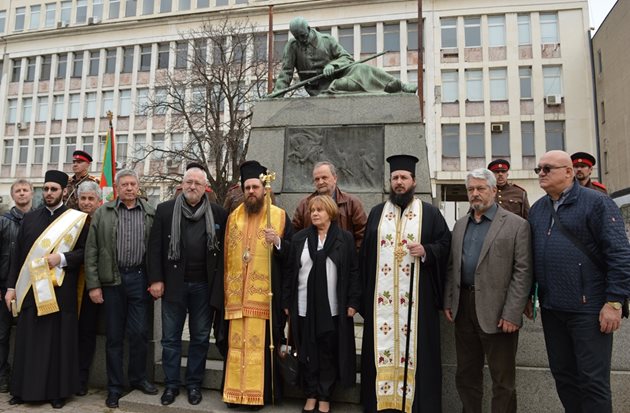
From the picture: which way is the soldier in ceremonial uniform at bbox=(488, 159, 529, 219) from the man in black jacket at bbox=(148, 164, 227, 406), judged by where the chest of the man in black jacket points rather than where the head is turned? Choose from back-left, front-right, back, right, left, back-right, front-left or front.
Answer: left

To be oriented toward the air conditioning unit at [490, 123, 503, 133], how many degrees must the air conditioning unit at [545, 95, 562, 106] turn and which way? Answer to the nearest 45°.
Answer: approximately 90° to its right

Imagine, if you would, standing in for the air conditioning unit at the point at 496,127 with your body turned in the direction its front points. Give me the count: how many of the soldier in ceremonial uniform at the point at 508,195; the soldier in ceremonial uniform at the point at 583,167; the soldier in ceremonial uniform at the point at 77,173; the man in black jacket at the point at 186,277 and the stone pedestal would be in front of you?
5

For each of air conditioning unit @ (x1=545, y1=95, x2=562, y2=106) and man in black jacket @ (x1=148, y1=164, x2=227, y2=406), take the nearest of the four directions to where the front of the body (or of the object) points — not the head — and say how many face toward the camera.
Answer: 2

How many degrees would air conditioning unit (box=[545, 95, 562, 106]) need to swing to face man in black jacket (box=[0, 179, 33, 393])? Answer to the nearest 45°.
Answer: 0° — it already faces them

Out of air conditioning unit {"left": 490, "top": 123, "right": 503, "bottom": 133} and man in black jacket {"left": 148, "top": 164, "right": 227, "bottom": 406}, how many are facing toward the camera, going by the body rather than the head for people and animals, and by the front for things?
2

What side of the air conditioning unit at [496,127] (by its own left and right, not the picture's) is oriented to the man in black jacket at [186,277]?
front

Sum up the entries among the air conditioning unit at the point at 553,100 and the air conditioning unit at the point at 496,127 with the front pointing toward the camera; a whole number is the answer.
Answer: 2

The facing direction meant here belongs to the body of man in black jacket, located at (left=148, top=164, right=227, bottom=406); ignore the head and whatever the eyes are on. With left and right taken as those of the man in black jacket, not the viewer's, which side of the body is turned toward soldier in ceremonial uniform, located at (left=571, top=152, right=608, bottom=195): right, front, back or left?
left
